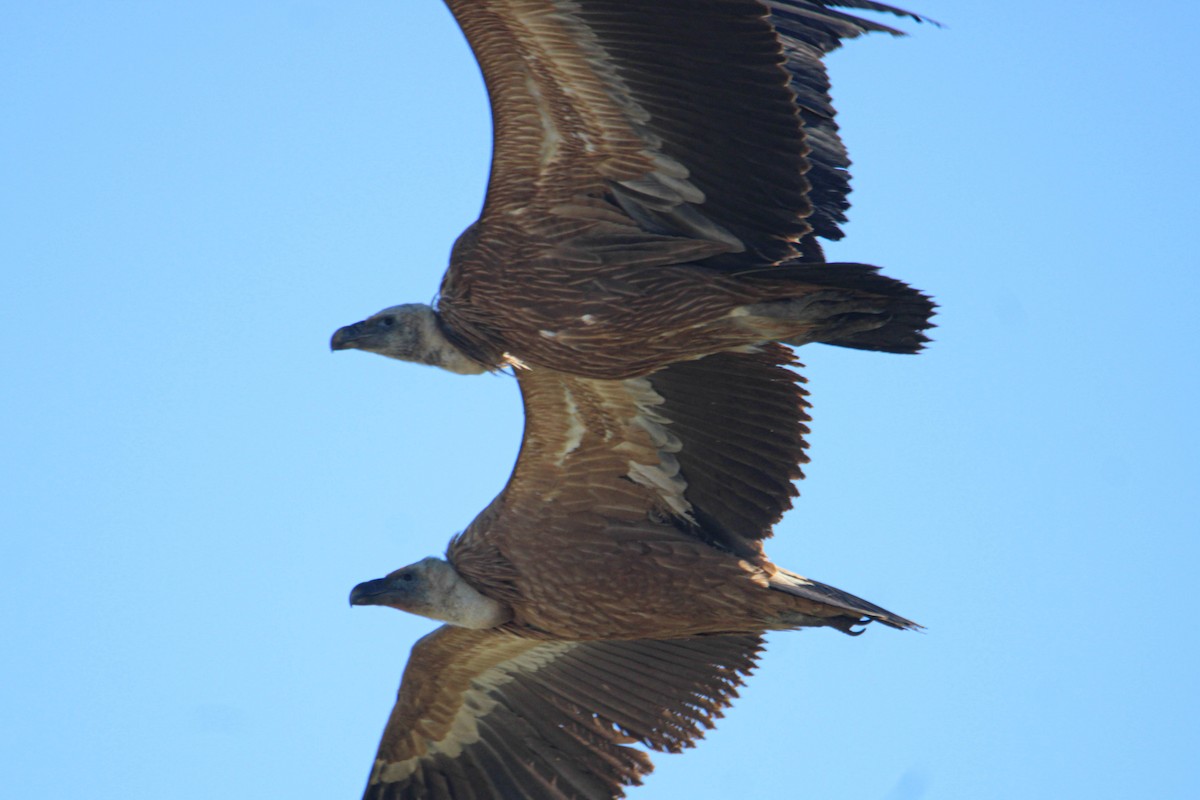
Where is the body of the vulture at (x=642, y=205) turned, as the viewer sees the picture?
to the viewer's left
